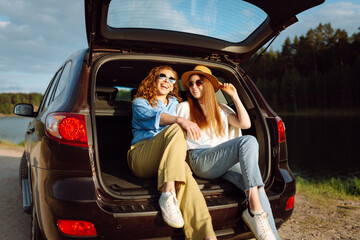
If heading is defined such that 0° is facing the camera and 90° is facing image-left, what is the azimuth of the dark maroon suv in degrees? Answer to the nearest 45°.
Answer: approximately 135°

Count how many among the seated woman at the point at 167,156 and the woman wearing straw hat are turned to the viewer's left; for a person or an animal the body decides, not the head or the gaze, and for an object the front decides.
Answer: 0

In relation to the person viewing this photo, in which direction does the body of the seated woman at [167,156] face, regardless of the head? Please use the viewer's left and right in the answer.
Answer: facing the viewer and to the right of the viewer

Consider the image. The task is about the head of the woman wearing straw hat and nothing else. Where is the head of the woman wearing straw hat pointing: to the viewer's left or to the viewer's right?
to the viewer's left

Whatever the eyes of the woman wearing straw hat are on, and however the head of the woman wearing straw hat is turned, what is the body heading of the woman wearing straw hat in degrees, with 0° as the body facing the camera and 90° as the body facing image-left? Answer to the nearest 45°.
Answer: approximately 315°

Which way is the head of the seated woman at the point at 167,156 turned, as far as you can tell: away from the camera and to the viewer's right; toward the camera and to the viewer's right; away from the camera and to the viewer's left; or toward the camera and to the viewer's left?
toward the camera and to the viewer's right
